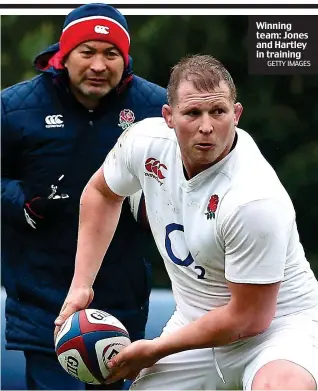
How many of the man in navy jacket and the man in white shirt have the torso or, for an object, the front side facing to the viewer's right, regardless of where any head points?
0

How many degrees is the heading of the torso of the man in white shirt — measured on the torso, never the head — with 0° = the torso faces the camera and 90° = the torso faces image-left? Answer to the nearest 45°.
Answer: approximately 45°

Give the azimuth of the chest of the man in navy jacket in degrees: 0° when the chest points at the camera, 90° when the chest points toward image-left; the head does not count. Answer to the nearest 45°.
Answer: approximately 0°

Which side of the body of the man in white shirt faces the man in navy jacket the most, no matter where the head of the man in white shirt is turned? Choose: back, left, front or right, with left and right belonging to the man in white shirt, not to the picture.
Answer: right

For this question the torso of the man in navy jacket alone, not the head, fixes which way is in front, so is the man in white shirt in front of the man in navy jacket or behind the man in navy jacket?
in front
